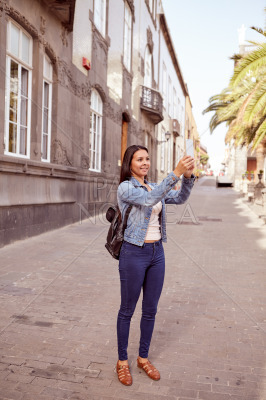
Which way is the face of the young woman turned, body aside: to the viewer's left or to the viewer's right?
to the viewer's right
